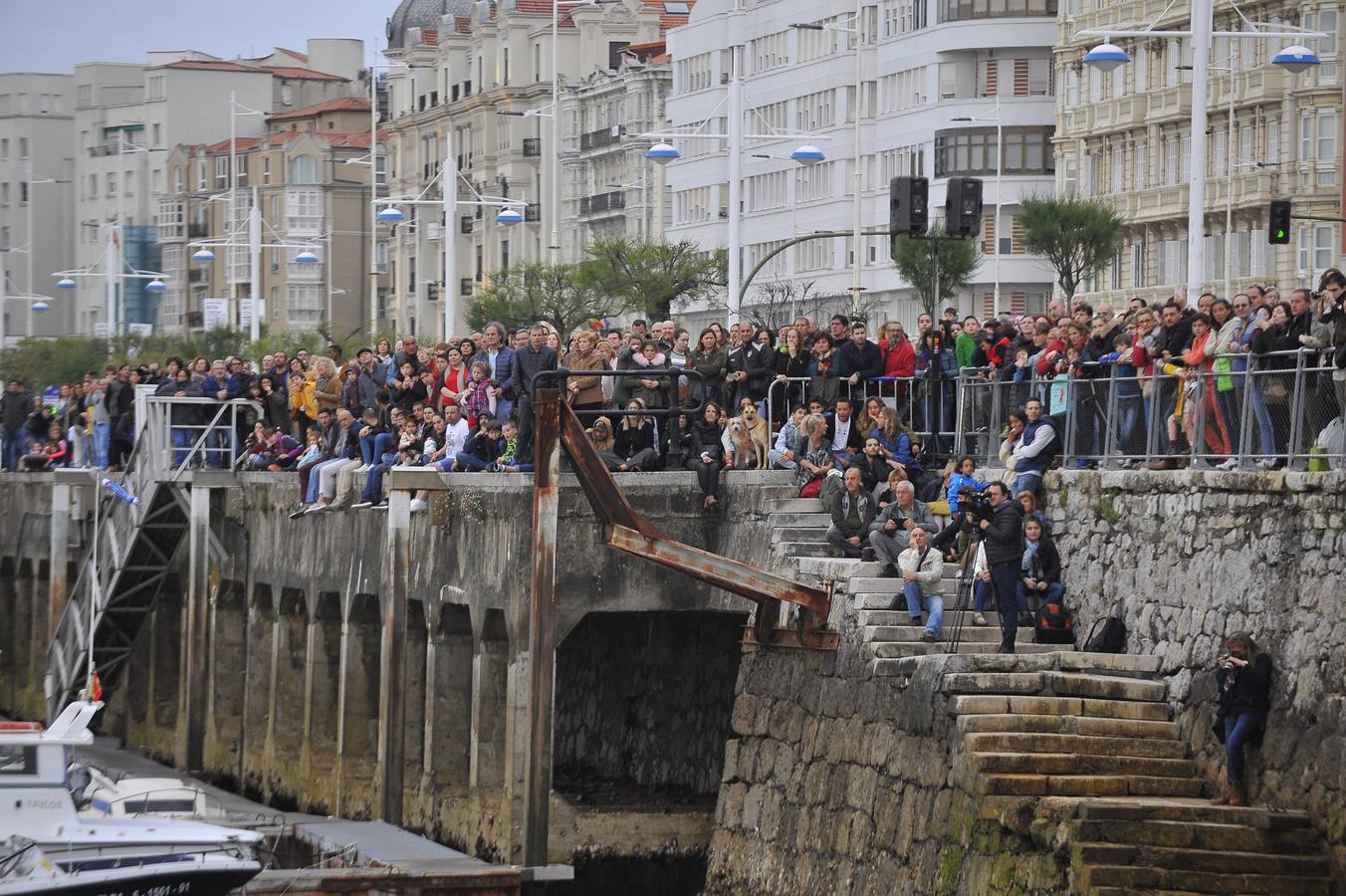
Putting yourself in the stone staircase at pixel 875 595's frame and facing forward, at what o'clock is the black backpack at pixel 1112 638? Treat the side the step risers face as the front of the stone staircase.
The black backpack is roughly at 10 o'clock from the stone staircase.

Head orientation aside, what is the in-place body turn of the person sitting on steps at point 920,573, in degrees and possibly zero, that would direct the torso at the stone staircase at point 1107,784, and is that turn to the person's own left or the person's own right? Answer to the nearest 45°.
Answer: approximately 45° to the person's own left

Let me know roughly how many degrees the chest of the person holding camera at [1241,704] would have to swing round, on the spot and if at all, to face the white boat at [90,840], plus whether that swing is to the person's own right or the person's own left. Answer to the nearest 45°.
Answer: approximately 45° to the person's own right

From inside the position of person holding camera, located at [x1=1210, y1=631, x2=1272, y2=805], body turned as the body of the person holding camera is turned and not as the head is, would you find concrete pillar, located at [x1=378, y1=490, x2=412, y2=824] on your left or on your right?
on your right

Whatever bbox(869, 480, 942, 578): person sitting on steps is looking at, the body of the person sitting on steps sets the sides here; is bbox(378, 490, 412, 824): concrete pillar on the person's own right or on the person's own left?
on the person's own right

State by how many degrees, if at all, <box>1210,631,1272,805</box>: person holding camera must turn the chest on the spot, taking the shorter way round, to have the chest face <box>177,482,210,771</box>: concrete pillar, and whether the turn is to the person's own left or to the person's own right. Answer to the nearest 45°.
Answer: approximately 90° to the person's own right

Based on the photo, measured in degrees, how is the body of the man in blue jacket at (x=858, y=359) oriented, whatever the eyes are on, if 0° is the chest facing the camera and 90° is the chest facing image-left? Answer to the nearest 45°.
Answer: approximately 0°

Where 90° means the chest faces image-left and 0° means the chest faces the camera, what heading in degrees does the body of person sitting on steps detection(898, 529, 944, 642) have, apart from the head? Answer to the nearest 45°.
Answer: approximately 0°
